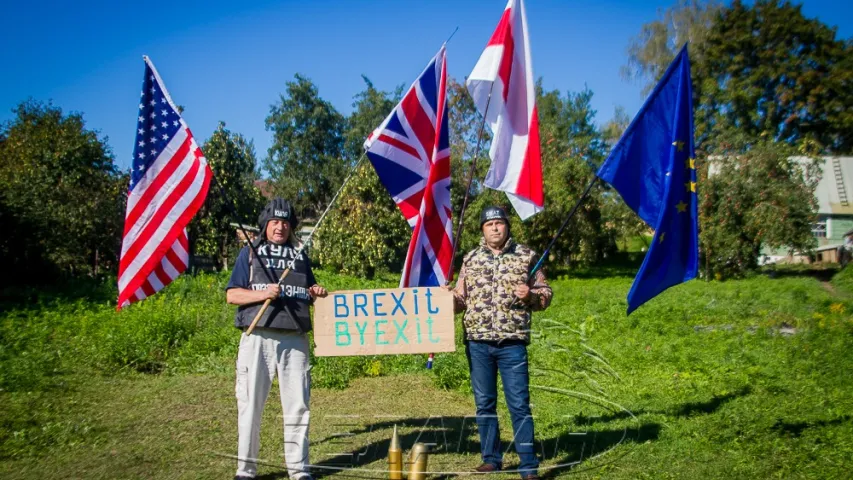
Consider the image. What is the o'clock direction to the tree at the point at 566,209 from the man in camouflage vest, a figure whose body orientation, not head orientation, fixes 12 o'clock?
The tree is roughly at 6 o'clock from the man in camouflage vest.

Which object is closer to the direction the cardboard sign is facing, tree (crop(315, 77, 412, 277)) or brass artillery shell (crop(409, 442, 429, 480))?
the brass artillery shell

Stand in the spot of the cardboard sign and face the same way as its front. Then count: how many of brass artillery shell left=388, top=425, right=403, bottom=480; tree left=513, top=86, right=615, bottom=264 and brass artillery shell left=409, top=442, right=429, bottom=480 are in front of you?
2

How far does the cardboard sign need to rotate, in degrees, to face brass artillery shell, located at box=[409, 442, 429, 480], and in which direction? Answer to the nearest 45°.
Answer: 0° — it already faces it

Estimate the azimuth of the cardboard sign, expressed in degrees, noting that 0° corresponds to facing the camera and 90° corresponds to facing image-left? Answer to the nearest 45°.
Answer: approximately 0°

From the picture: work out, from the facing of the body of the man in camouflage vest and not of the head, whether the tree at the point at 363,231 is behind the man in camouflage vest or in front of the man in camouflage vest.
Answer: behind

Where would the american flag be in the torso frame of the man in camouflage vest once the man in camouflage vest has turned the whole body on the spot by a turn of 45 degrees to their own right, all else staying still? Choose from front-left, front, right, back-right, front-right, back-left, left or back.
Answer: front-right

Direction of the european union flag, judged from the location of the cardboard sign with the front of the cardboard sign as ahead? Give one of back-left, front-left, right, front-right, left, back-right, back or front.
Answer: left

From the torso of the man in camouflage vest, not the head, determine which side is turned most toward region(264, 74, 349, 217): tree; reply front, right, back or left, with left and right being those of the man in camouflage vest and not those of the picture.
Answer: back

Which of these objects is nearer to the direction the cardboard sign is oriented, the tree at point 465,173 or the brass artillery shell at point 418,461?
the brass artillery shell

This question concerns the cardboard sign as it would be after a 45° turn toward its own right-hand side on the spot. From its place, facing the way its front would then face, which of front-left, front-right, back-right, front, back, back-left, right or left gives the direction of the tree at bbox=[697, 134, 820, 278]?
back

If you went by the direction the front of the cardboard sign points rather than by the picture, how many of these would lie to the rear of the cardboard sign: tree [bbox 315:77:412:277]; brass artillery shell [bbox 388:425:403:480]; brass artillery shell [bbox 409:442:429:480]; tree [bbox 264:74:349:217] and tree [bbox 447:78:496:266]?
3

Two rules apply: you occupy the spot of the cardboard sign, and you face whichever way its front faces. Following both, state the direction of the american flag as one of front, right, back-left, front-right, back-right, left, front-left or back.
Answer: right

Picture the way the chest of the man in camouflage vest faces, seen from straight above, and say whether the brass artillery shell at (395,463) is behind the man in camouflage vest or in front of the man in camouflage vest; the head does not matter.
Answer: in front
